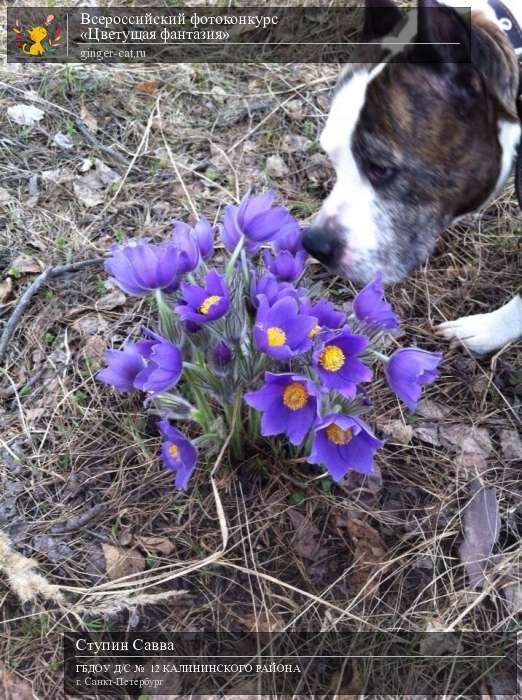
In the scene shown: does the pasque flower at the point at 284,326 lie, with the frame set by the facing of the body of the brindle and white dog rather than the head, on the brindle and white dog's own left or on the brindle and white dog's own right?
on the brindle and white dog's own left

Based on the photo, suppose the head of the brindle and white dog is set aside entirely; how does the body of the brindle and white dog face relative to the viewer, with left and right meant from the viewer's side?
facing to the left of the viewer

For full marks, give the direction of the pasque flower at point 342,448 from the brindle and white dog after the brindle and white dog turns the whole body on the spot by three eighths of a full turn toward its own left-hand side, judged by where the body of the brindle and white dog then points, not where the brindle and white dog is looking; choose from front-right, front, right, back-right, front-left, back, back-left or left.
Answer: front-right

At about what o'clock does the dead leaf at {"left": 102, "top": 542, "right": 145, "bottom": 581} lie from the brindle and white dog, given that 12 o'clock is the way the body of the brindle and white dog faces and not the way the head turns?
The dead leaf is roughly at 10 o'clock from the brindle and white dog.

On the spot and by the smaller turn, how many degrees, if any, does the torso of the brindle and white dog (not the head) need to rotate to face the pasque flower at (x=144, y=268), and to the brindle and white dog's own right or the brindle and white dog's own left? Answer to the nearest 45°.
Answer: approximately 45° to the brindle and white dog's own left

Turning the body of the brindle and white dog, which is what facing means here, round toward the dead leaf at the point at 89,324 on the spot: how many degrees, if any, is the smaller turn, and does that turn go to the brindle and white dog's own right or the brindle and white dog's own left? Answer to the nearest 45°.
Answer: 0° — it already faces it

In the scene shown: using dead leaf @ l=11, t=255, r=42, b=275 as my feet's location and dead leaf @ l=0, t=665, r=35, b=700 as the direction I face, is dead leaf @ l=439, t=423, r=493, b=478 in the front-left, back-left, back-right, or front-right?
front-left
